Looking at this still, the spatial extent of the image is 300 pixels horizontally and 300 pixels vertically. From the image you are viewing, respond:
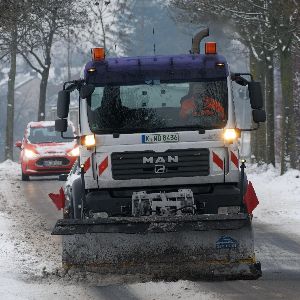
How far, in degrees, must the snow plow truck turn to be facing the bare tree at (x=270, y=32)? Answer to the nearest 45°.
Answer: approximately 180°

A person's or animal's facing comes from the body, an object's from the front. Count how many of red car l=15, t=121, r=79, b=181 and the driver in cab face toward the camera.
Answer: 2

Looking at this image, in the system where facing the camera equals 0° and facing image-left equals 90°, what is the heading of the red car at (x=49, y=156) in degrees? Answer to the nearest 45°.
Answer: approximately 0°

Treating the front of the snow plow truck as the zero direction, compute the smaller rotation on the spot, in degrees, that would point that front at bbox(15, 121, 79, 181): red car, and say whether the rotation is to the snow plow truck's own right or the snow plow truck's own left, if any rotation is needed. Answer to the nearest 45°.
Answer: approximately 180°

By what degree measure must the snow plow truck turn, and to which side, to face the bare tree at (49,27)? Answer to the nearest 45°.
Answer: approximately 180°

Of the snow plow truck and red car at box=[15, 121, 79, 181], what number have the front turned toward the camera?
2

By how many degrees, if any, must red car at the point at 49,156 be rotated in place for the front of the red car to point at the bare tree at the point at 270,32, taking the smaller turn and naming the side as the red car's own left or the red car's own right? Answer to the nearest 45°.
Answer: approximately 90° to the red car's own left

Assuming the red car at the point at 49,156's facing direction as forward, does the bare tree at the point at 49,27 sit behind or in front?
behind

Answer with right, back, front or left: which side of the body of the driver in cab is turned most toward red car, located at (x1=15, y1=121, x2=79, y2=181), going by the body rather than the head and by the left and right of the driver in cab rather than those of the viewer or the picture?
back

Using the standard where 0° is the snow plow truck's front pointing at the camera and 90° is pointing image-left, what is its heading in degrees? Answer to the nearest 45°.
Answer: approximately 0°
